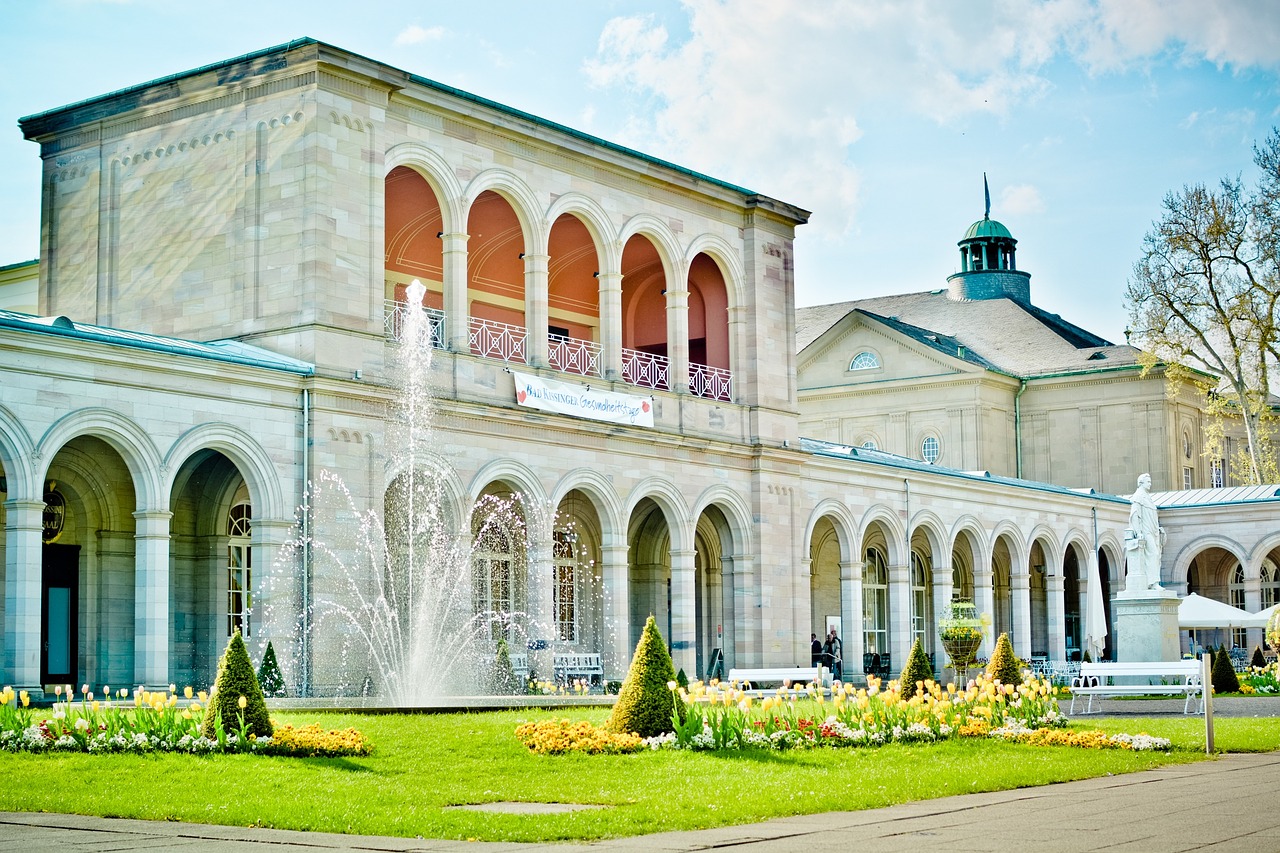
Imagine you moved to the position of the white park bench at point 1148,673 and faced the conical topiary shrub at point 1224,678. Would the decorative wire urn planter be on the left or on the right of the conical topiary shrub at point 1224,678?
left

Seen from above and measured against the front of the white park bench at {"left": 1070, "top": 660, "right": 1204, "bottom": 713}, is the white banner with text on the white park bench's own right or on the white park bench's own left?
on the white park bench's own right

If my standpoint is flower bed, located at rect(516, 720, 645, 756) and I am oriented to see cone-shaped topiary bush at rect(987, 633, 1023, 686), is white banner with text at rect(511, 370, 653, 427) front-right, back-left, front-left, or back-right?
front-left

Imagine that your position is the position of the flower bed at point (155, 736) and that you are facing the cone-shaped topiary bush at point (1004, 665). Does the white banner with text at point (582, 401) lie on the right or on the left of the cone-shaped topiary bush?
left

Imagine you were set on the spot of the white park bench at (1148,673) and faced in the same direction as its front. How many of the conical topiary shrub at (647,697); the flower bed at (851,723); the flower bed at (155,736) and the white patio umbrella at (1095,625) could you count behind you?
1

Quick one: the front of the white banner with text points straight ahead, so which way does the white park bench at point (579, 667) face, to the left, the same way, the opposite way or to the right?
the same way

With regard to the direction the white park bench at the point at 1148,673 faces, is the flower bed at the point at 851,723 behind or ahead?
ahead

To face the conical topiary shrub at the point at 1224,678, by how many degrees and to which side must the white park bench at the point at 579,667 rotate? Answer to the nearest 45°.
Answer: approximately 45° to its left

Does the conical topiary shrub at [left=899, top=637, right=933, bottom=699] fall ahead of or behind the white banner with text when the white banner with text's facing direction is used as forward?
ahead

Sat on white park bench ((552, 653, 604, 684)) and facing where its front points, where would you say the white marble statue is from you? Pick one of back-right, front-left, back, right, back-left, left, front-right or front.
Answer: front-left

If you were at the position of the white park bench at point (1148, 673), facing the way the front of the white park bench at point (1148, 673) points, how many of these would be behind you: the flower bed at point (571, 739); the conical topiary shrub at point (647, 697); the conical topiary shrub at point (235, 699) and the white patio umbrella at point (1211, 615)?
1

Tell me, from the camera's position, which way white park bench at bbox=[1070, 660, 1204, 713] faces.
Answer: facing the viewer

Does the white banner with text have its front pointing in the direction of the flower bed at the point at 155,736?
no

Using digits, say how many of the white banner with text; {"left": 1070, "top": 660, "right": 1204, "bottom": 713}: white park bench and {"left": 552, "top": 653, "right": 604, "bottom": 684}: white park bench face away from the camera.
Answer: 0

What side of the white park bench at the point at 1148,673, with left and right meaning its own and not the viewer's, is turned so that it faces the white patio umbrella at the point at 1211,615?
back

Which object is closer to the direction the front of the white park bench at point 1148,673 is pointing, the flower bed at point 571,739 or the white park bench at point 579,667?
the flower bed

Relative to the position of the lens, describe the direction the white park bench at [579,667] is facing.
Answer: facing the viewer and to the right of the viewer

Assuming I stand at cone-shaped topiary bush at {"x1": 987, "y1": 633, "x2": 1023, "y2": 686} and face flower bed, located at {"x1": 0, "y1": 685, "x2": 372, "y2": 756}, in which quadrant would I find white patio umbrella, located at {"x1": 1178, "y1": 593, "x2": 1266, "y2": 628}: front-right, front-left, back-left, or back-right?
back-right
